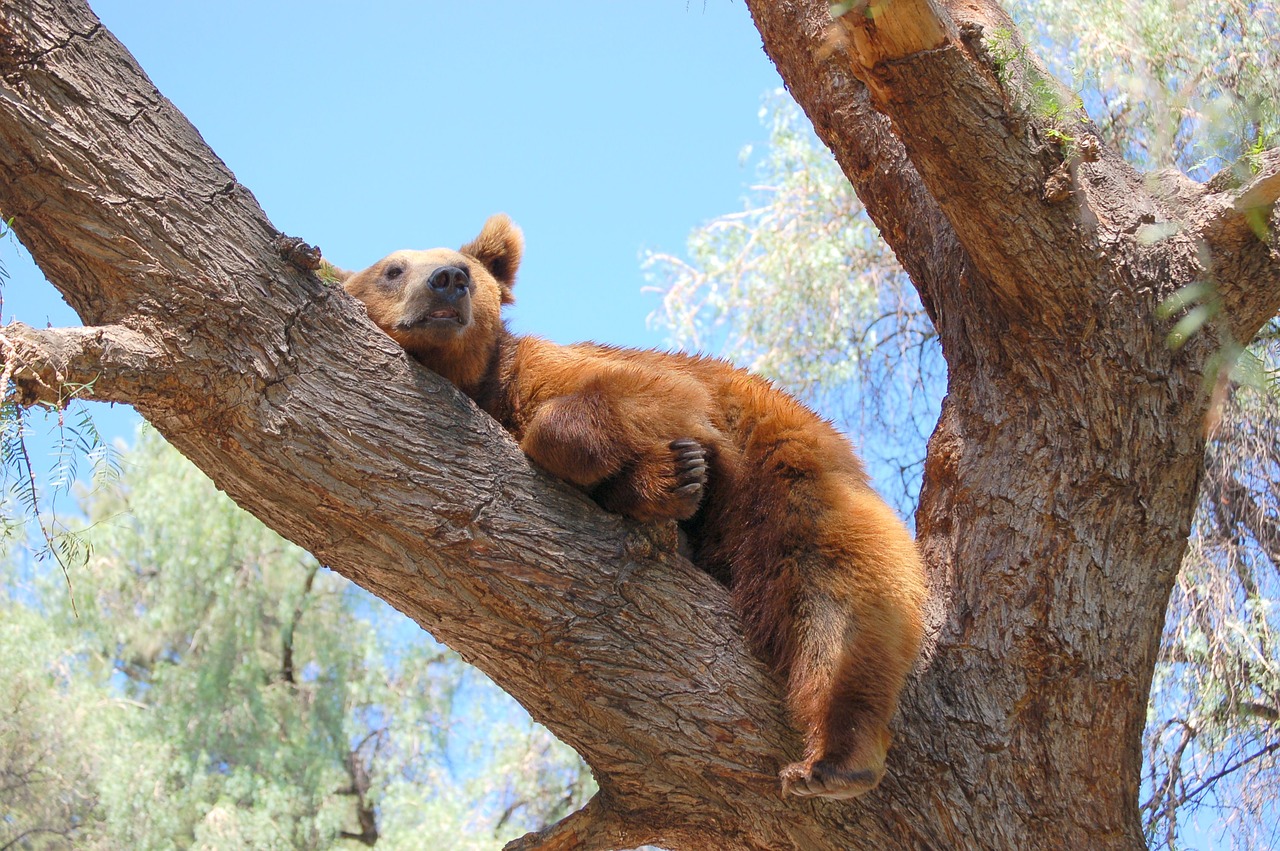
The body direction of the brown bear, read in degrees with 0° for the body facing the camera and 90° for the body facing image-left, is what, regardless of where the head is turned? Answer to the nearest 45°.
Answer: approximately 90°

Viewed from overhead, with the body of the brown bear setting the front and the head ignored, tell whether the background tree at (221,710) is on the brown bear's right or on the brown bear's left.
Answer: on the brown bear's right
